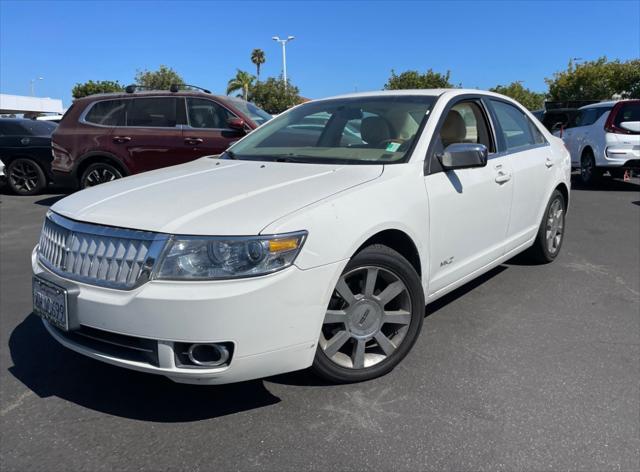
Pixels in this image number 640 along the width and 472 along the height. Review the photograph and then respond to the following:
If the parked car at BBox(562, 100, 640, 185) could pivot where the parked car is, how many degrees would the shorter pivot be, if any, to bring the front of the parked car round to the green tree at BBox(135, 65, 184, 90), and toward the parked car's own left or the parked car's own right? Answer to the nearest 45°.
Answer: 0° — it already faces it

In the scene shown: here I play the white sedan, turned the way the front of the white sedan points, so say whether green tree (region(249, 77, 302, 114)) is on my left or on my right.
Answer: on my right

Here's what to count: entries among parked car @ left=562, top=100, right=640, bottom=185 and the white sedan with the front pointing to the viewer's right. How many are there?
0

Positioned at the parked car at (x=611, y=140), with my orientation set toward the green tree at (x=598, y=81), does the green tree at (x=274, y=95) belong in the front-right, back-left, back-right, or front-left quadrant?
front-left

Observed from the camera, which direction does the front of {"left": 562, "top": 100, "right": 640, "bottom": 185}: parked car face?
facing away from the viewer and to the left of the viewer

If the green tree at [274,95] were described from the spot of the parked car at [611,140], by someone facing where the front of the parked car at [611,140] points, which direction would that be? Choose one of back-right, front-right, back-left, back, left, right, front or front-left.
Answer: front

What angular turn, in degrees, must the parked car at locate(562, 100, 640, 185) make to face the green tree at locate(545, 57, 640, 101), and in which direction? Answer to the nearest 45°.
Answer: approximately 45° to its right

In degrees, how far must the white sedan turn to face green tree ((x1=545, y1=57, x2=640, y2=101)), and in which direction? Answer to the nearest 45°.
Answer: approximately 180°

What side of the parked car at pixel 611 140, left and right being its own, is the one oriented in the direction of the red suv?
left

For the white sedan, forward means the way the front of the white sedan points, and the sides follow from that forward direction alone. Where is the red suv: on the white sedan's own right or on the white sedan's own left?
on the white sedan's own right

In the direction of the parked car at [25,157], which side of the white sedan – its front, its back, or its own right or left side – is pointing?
right

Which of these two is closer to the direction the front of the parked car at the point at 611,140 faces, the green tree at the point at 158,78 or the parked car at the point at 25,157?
the green tree

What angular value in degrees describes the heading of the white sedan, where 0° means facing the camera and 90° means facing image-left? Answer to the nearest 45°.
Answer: approximately 45°
